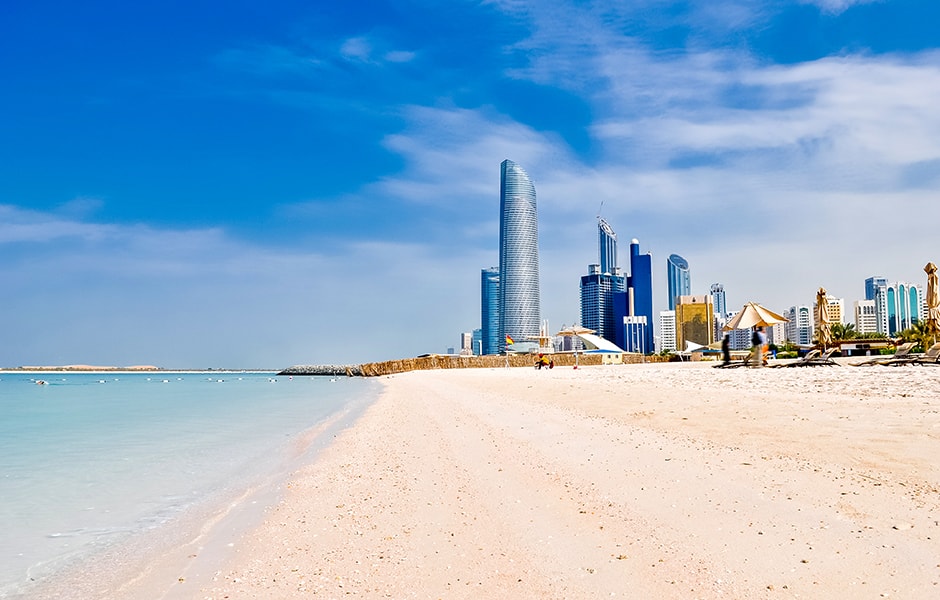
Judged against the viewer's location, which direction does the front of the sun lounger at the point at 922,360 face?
facing to the left of the viewer

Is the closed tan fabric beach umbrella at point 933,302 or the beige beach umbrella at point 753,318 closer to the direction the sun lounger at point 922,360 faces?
the beige beach umbrella

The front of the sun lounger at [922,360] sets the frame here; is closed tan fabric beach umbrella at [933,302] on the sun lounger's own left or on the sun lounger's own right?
on the sun lounger's own right

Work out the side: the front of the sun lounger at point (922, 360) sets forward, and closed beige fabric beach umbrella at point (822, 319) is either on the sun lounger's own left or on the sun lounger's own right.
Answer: on the sun lounger's own right

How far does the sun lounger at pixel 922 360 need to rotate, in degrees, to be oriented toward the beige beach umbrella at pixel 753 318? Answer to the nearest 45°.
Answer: approximately 45° to its right
